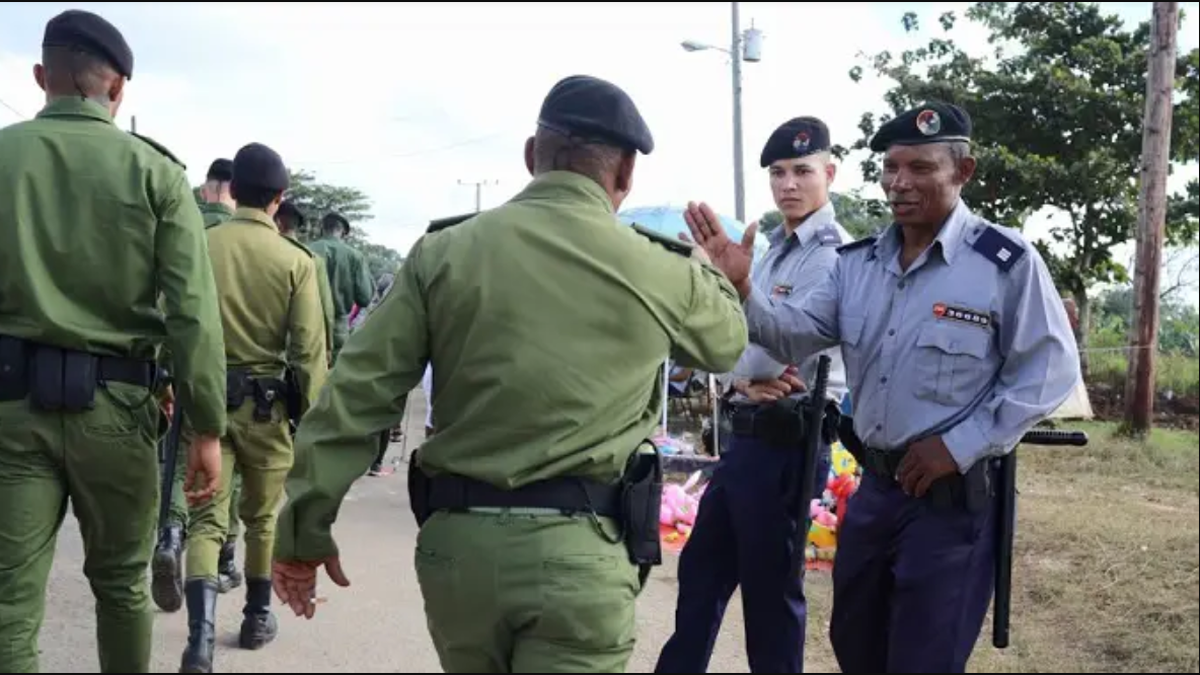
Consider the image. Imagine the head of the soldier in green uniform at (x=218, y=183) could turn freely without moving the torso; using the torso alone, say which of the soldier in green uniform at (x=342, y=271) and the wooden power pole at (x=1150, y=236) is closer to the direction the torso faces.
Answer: the soldier in green uniform

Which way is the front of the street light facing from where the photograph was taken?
facing to the left of the viewer

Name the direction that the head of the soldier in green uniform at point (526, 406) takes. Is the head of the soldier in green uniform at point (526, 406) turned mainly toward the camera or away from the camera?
away from the camera

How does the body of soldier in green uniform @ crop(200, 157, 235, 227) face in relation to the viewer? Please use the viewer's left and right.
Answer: facing away from the viewer

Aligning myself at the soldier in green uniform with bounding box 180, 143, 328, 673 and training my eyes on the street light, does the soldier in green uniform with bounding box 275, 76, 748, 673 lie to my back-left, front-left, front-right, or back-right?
back-right

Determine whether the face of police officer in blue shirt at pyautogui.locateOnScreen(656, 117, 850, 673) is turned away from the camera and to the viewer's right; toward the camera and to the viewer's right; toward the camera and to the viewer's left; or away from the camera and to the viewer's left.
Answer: toward the camera and to the viewer's left

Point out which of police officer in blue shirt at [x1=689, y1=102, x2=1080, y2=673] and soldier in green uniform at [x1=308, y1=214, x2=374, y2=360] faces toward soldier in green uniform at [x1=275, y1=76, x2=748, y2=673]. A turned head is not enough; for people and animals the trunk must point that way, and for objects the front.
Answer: the police officer in blue shirt

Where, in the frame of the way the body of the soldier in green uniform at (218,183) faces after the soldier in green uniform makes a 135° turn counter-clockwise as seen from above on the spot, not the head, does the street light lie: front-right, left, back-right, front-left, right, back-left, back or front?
back

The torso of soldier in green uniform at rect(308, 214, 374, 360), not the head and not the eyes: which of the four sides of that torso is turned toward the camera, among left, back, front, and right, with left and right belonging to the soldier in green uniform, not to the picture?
back

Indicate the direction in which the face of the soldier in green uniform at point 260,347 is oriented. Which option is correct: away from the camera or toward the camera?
away from the camera

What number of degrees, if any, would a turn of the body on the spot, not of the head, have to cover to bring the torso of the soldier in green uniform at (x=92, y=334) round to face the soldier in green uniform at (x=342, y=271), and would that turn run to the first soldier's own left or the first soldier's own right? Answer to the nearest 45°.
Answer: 0° — they already face them

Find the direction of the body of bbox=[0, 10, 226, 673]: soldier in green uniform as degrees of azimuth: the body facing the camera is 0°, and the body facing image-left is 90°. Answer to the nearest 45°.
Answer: approximately 180°

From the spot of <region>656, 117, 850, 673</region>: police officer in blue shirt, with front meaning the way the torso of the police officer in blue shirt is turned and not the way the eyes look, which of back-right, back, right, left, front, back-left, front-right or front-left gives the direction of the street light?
back-right

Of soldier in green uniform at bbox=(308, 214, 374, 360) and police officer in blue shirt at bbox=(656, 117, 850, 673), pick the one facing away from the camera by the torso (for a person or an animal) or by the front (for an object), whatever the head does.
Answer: the soldier in green uniform
